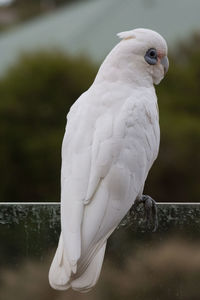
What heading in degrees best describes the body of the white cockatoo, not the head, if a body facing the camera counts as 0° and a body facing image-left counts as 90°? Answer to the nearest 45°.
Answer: approximately 225°
